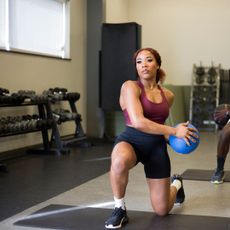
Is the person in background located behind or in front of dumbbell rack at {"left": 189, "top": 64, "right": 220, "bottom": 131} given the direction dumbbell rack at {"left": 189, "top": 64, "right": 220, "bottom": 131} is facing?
in front

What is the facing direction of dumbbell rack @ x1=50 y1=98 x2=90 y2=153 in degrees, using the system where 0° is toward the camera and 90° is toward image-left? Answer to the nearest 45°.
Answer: approximately 315°

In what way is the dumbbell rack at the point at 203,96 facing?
toward the camera

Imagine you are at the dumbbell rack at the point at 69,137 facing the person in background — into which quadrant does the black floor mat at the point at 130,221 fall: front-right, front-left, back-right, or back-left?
front-right

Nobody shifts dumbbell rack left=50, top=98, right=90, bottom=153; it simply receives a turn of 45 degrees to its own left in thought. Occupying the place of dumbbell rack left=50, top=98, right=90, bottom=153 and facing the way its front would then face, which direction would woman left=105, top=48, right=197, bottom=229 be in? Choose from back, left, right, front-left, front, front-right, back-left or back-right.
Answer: right

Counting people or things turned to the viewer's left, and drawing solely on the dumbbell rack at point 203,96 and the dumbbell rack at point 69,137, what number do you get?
0

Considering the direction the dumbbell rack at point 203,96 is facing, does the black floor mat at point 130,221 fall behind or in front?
in front

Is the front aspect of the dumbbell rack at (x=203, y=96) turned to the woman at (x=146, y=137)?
yes

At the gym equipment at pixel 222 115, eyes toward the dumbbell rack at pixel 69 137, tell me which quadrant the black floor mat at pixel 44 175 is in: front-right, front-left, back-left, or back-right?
front-left

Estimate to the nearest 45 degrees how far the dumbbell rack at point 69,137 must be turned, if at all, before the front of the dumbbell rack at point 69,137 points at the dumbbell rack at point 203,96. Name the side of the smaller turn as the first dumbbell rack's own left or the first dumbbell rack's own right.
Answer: approximately 90° to the first dumbbell rack's own left
